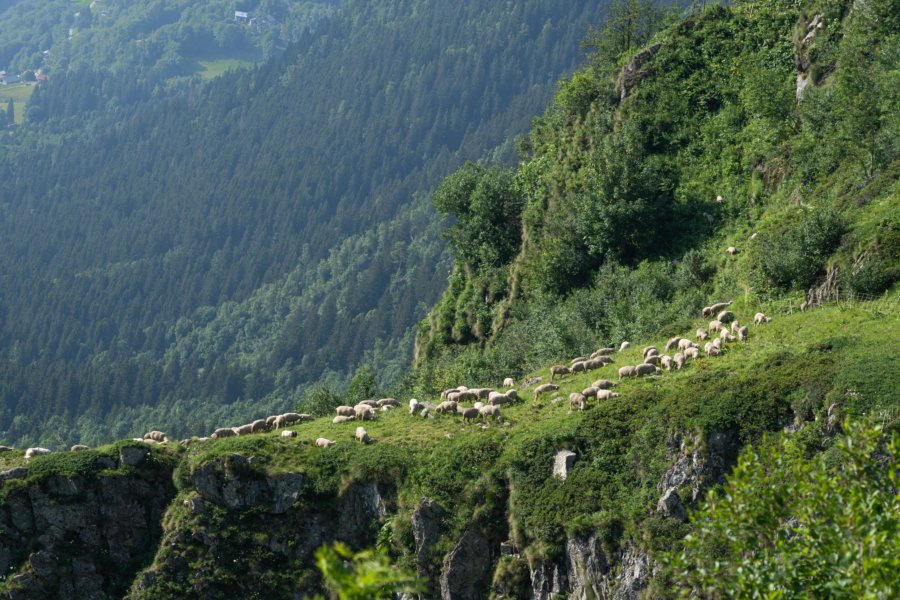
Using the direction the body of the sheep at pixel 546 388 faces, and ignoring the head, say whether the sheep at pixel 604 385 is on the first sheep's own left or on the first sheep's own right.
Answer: on the first sheep's own right
